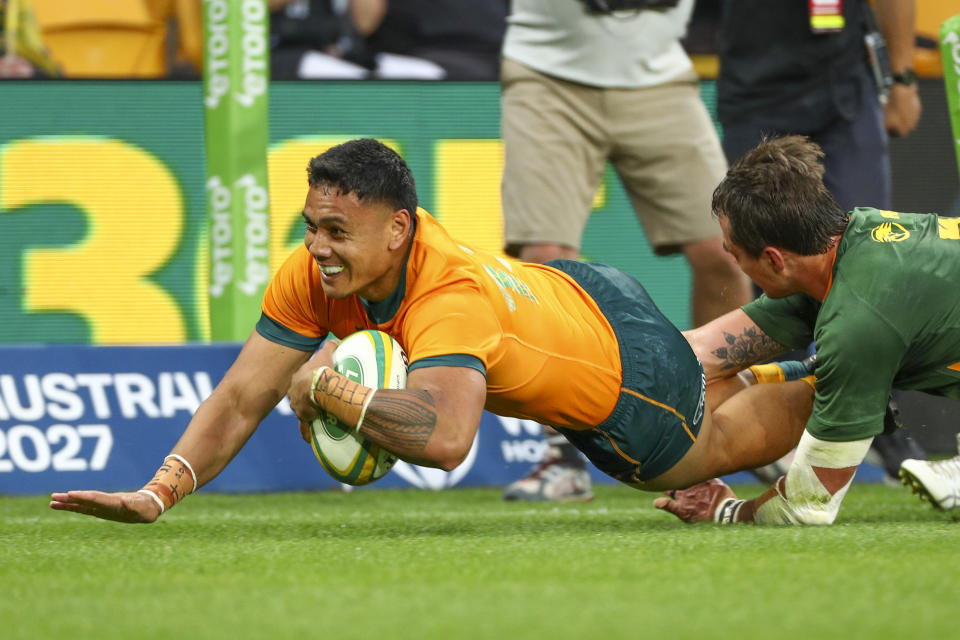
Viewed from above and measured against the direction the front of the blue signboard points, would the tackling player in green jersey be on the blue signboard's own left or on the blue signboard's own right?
on the blue signboard's own left

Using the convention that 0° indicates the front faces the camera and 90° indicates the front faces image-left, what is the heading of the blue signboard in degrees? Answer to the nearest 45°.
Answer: approximately 0°
